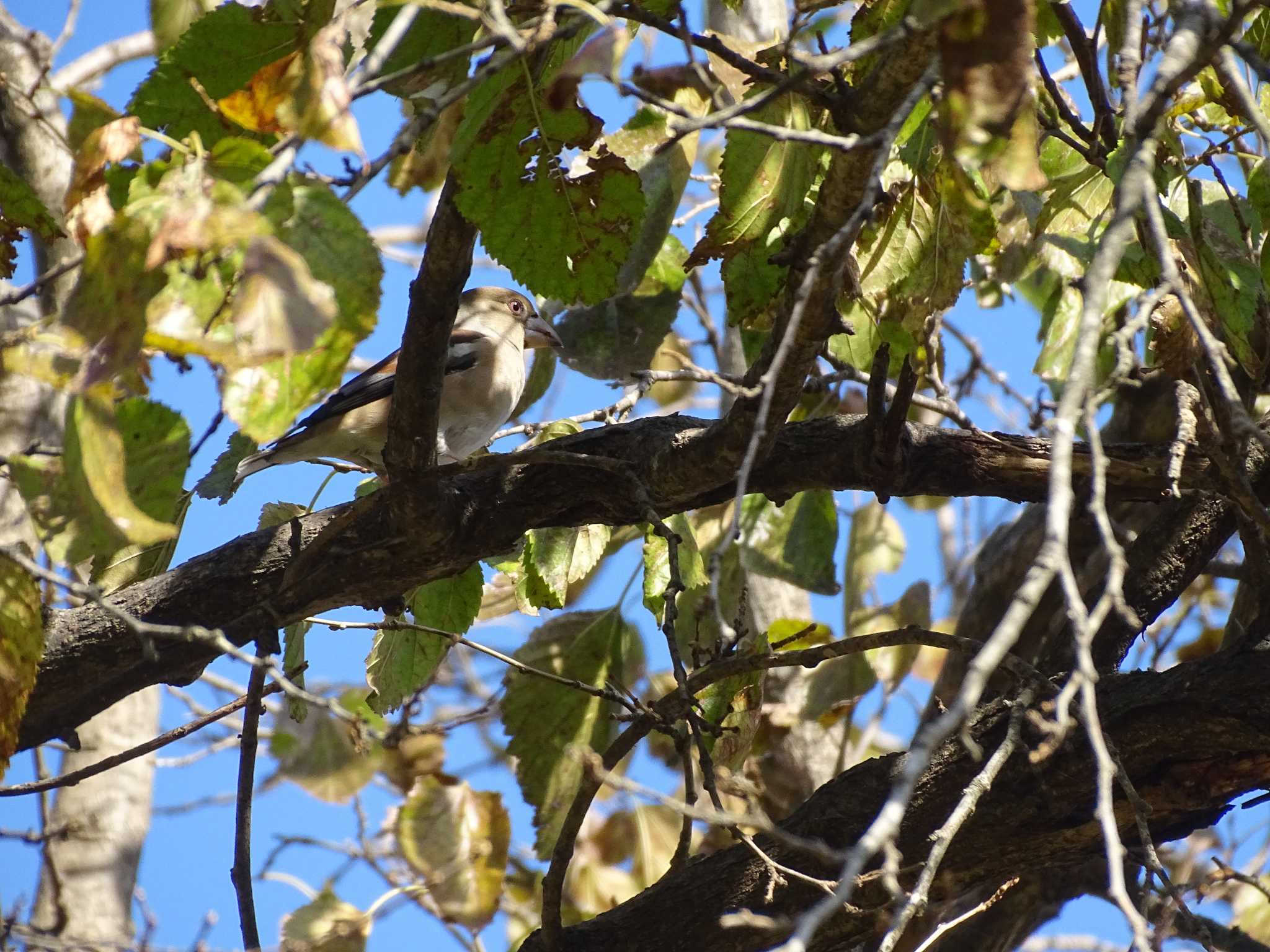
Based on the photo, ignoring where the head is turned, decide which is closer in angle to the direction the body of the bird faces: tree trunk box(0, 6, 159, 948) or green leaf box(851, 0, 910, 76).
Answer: the green leaf

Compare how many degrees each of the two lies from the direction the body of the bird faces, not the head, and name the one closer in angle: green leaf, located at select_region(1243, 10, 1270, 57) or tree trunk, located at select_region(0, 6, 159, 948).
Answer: the green leaf

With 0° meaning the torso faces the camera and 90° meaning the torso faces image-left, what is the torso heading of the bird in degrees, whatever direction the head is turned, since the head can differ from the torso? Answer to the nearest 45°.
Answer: approximately 270°

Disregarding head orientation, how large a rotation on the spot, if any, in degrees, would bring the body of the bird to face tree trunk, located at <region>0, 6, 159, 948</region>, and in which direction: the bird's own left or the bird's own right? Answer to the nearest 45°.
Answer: approximately 135° to the bird's own left

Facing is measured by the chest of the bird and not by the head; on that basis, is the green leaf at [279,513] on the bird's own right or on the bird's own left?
on the bird's own right
